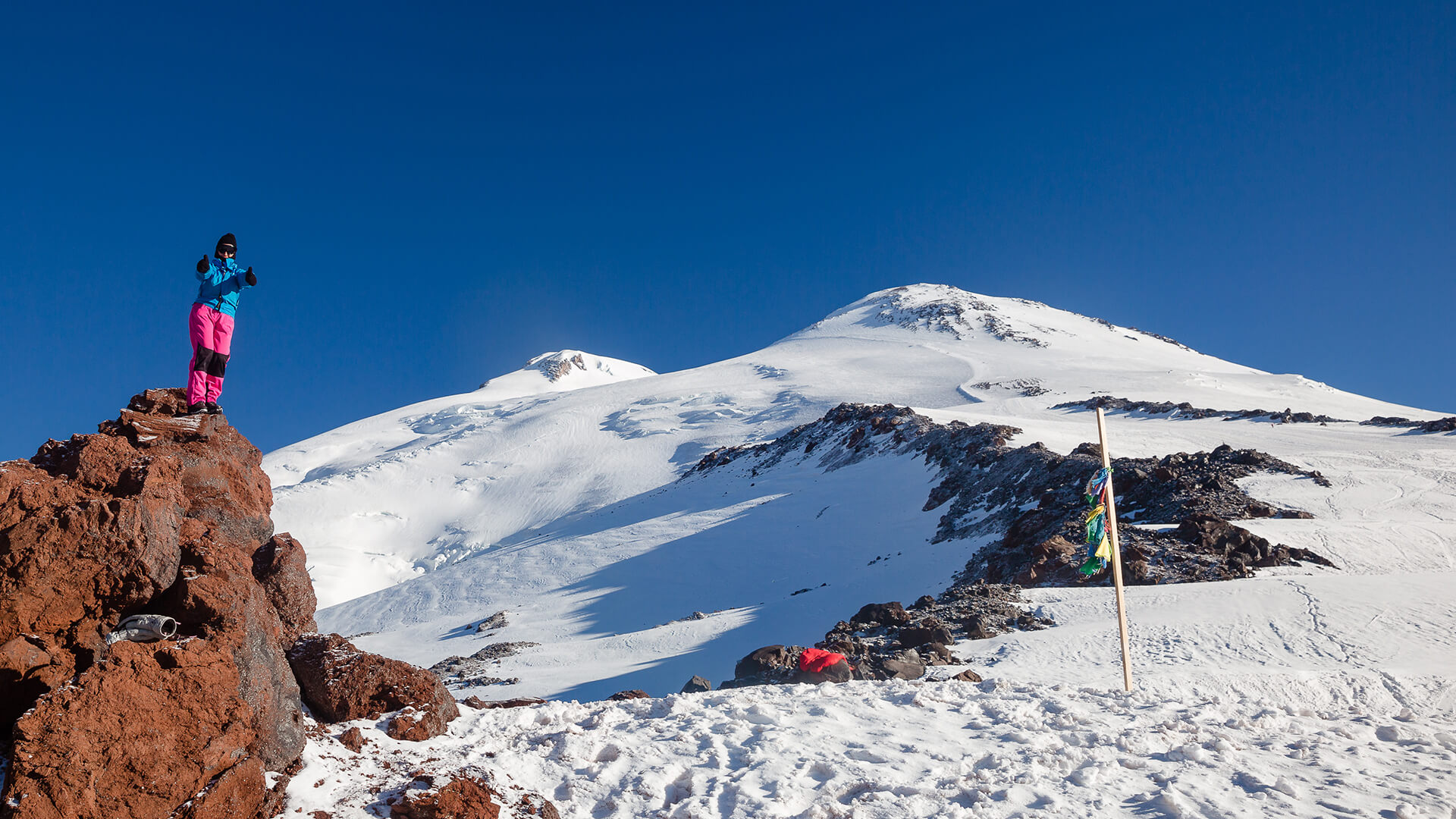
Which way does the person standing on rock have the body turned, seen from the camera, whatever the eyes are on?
toward the camera

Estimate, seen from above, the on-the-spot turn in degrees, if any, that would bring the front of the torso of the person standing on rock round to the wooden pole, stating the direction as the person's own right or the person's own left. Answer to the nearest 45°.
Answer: approximately 90° to the person's own left

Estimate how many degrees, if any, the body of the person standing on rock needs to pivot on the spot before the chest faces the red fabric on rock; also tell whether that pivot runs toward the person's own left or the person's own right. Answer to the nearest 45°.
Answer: approximately 90° to the person's own left

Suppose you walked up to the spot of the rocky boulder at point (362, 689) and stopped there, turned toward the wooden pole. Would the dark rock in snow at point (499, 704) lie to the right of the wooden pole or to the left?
left

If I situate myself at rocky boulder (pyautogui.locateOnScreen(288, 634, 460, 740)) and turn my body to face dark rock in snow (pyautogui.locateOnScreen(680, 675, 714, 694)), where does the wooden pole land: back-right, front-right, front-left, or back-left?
front-right
